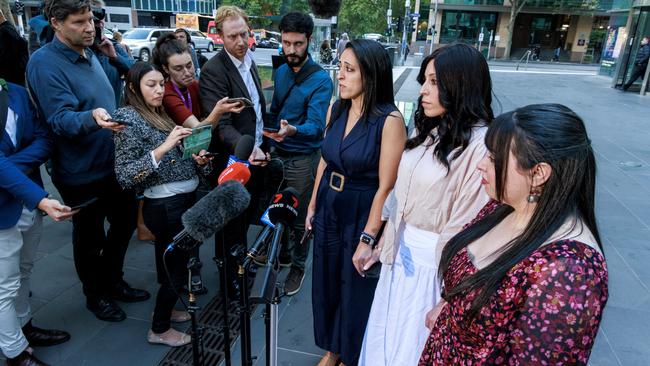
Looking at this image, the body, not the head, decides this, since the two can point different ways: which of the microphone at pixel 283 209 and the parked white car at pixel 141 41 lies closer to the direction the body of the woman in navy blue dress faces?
the microphone

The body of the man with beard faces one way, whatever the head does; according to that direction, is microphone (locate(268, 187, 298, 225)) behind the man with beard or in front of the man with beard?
in front

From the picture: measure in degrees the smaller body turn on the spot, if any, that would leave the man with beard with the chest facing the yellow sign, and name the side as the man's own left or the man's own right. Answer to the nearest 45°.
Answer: approximately 135° to the man's own right

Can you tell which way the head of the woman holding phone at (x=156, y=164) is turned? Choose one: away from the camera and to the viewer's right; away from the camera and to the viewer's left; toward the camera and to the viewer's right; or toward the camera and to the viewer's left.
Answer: toward the camera and to the viewer's right

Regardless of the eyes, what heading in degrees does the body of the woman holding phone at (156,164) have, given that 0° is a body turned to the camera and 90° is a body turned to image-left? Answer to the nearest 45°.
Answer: approximately 270°

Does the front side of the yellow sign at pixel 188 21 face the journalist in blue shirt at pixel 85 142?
yes

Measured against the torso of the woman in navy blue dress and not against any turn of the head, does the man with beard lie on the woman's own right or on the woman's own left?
on the woman's own right

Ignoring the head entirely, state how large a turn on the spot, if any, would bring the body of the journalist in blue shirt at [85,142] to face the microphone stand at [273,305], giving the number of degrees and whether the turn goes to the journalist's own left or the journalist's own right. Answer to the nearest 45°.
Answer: approximately 45° to the journalist's own right

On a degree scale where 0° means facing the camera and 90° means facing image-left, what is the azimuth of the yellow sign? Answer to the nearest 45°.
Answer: approximately 0°

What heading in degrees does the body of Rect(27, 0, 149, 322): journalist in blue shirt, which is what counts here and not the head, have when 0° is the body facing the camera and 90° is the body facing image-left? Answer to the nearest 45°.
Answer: approximately 315°

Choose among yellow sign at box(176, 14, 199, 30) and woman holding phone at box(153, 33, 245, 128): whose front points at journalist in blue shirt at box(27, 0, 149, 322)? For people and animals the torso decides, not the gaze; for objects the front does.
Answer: the yellow sign

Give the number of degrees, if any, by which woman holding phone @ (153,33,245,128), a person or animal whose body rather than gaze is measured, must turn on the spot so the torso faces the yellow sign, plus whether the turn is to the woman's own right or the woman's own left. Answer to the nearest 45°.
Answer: approximately 135° to the woman's own left

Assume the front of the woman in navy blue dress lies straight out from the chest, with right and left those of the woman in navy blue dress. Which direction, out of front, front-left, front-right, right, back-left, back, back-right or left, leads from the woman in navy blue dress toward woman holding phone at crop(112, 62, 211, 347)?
front-right

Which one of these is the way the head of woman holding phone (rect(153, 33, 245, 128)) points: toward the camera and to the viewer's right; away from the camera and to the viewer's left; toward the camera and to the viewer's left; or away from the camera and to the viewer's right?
toward the camera and to the viewer's right

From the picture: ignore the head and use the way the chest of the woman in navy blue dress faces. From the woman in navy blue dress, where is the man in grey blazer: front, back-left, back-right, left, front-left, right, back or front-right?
right

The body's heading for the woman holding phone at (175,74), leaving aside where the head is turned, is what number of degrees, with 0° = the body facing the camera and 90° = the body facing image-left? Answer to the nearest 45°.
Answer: approximately 315°
